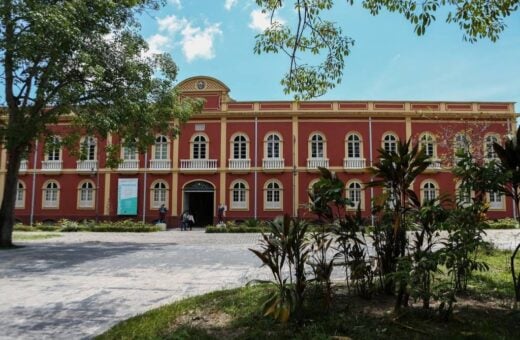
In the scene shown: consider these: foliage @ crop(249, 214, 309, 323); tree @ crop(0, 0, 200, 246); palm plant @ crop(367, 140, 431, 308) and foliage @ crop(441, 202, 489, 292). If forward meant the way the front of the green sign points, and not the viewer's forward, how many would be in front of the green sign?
4

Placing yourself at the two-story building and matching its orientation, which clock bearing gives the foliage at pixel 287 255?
The foliage is roughly at 12 o'clock from the two-story building.

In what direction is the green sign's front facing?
toward the camera

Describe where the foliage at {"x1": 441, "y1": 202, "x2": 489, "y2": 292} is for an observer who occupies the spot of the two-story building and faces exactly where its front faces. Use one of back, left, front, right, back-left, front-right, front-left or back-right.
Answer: front

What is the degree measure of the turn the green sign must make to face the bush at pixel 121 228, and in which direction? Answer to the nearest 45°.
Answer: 0° — it already faces it

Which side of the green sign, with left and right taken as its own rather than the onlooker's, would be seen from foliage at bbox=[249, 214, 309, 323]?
front

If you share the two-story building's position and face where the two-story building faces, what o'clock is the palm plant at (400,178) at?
The palm plant is roughly at 12 o'clock from the two-story building.

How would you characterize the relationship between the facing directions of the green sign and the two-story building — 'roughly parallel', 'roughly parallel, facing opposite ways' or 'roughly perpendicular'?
roughly parallel

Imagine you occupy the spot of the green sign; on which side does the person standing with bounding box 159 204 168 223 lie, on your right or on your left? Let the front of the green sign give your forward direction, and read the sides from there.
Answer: on your left

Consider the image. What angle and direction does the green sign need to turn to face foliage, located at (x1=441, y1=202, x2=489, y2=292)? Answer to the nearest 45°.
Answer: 0° — it already faces it

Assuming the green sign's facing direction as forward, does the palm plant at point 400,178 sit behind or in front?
in front

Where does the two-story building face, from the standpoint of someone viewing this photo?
facing the viewer
